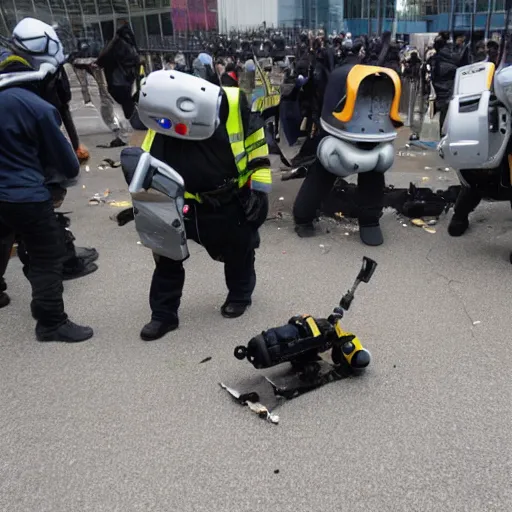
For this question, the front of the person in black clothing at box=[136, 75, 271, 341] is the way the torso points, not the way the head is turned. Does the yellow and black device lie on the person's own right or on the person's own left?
on the person's own left

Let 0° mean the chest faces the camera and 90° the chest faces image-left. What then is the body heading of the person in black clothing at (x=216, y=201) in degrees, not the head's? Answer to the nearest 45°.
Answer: approximately 45°

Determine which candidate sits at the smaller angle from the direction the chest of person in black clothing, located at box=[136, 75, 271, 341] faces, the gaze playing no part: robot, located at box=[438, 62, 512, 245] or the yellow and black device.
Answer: the yellow and black device

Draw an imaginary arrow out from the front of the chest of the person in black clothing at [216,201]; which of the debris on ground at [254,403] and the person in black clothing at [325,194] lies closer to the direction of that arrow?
the debris on ground

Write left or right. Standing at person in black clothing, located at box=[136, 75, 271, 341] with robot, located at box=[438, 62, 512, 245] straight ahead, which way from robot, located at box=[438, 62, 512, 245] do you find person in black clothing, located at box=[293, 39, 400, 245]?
left

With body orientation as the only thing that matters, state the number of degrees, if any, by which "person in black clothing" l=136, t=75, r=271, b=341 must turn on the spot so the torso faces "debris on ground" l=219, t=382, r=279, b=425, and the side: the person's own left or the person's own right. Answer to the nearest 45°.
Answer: approximately 45° to the person's own left

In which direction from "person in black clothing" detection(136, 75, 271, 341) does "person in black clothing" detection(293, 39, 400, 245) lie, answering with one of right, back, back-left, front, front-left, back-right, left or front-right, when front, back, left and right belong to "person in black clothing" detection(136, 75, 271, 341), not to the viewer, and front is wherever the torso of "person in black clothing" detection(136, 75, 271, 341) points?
back

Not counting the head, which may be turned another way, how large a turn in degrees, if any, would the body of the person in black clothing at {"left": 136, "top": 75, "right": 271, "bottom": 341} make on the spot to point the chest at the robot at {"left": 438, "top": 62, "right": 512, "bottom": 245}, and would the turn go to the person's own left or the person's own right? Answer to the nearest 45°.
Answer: approximately 135° to the person's own left

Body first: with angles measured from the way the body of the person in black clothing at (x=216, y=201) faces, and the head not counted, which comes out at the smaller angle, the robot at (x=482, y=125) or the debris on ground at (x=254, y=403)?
the debris on ground
